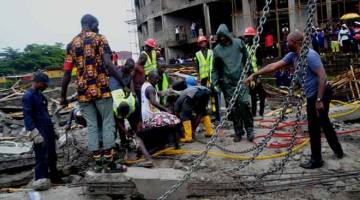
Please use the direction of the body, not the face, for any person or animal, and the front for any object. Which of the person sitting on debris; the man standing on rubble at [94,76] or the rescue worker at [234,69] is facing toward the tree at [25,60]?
the man standing on rubble

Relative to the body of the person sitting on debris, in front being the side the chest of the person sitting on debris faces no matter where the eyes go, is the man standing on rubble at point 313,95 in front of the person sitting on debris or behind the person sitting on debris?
in front

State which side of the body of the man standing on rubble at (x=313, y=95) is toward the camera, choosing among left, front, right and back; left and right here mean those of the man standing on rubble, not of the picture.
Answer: left

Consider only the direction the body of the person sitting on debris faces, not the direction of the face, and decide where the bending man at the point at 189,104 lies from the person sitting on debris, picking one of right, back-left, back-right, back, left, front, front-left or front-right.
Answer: front-left

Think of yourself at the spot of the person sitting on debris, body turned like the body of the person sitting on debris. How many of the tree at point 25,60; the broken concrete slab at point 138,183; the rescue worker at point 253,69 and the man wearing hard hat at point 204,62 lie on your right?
1

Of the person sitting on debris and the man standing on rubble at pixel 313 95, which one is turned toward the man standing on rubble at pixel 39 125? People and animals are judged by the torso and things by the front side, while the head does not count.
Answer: the man standing on rubble at pixel 313 95

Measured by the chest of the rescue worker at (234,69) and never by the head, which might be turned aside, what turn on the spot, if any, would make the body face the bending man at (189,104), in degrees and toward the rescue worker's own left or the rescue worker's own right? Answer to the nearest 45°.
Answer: approximately 90° to the rescue worker's own right

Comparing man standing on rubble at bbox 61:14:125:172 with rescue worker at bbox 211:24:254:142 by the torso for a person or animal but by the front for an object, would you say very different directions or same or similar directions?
very different directions

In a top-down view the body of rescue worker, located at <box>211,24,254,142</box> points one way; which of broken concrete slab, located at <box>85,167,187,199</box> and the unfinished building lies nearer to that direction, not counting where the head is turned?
the broken concrete slab

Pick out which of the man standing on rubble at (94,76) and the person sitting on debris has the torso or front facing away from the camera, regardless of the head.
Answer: the man standing on rubble

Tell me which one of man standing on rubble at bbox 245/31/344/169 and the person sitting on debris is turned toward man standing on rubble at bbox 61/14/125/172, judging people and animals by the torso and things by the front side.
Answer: man standing on rubble at bbox 245/31/344/169

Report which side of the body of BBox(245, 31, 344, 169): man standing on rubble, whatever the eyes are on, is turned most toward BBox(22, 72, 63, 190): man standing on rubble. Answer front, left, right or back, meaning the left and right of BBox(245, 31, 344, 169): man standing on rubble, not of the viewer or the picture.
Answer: front

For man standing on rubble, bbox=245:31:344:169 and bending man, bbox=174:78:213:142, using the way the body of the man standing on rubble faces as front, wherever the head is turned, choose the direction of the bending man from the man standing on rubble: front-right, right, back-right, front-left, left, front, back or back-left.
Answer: front-right

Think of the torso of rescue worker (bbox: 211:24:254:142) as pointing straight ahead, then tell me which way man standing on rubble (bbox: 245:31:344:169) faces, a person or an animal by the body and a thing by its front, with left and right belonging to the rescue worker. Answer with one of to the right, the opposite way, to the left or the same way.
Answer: to the right

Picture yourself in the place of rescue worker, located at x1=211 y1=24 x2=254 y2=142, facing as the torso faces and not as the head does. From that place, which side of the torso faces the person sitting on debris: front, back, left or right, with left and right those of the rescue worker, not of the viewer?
right
